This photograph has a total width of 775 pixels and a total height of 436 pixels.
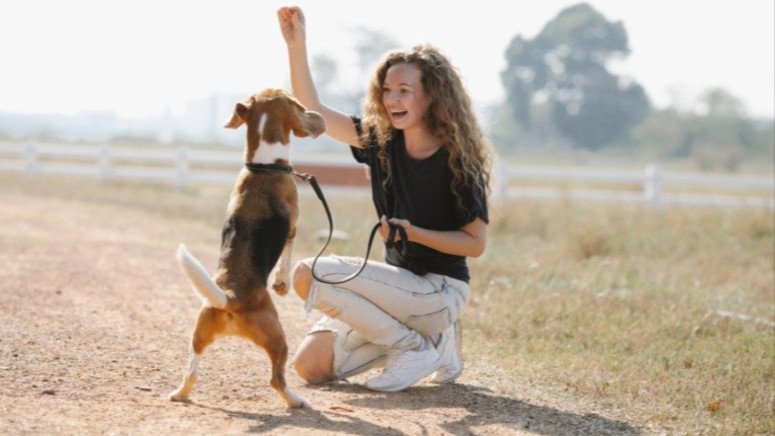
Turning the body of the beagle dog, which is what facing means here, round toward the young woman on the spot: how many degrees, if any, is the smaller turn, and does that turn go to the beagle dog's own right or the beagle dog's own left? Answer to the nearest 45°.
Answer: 0° — it already faces them

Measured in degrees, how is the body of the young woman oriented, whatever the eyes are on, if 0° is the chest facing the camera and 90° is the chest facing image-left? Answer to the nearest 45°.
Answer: approximately 45°

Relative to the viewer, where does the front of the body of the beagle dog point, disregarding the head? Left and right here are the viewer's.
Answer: facing away from the viewer and to the right of the viewer

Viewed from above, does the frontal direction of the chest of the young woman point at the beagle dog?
yes

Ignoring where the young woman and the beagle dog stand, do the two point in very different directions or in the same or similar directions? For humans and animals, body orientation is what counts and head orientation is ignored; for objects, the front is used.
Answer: very different directions
